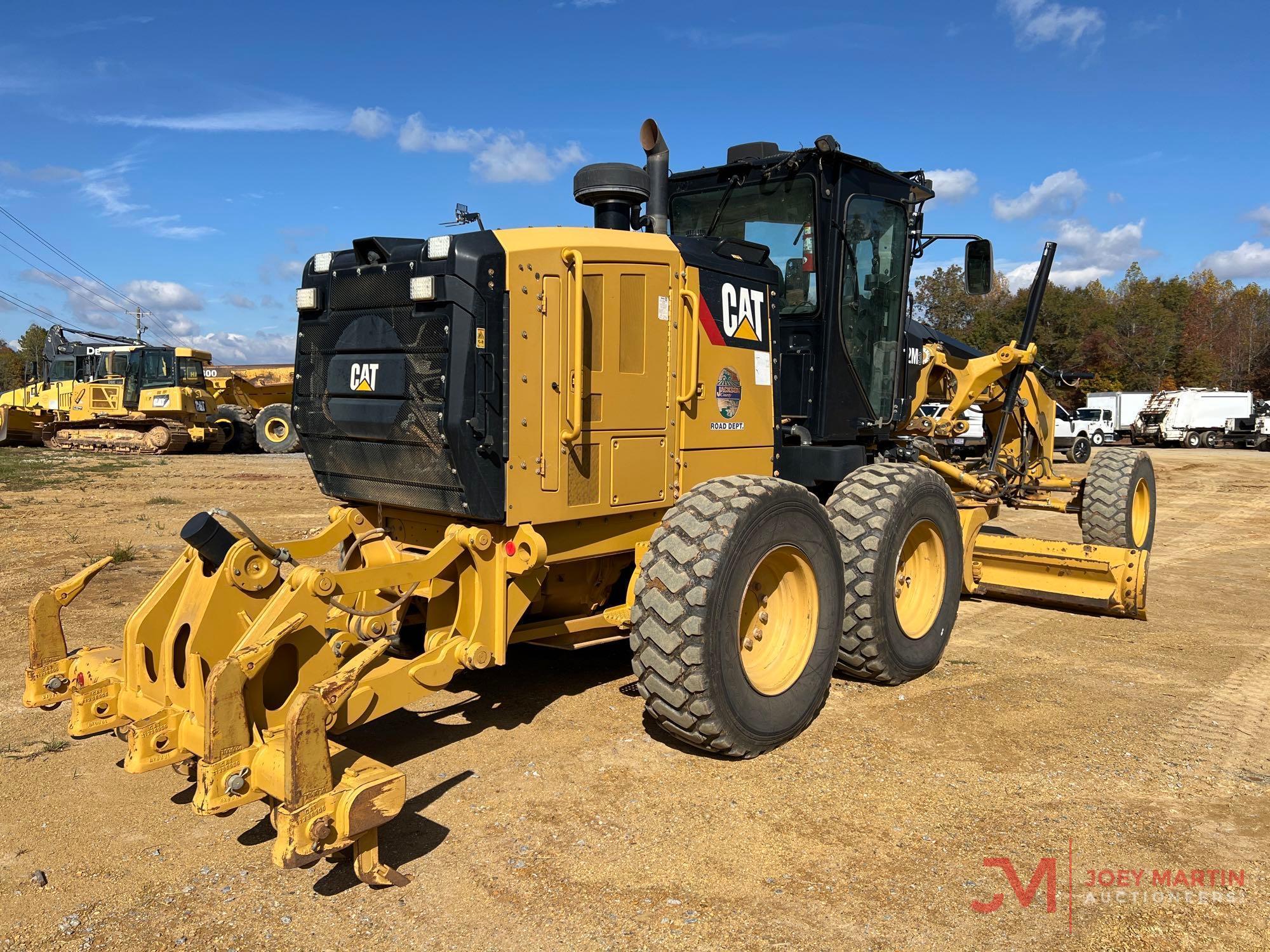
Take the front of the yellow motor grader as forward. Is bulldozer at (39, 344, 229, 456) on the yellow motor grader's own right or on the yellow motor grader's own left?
on the yellow motor grader's own left

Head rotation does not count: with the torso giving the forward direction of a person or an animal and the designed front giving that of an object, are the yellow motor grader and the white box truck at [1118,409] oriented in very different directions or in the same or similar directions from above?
very different directions

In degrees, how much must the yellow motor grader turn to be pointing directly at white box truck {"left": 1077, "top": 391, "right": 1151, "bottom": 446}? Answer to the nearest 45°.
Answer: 0° — it already faces it

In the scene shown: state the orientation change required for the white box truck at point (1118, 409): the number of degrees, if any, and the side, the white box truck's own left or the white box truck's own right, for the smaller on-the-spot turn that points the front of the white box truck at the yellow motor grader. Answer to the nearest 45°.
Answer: approximately 45° to the white box truck's own left

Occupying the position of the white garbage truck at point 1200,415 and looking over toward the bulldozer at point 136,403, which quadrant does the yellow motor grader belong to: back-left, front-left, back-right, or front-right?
front-left

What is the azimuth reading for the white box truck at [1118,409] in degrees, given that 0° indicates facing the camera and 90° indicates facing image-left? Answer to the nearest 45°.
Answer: approximately 45°

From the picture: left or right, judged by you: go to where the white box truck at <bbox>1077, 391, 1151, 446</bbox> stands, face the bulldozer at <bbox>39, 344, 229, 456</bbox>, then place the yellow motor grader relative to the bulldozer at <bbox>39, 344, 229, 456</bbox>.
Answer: left

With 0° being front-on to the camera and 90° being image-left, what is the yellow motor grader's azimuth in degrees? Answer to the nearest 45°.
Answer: approximately 225°

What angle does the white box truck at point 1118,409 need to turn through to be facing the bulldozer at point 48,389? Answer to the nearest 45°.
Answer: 0° — it already faces it
